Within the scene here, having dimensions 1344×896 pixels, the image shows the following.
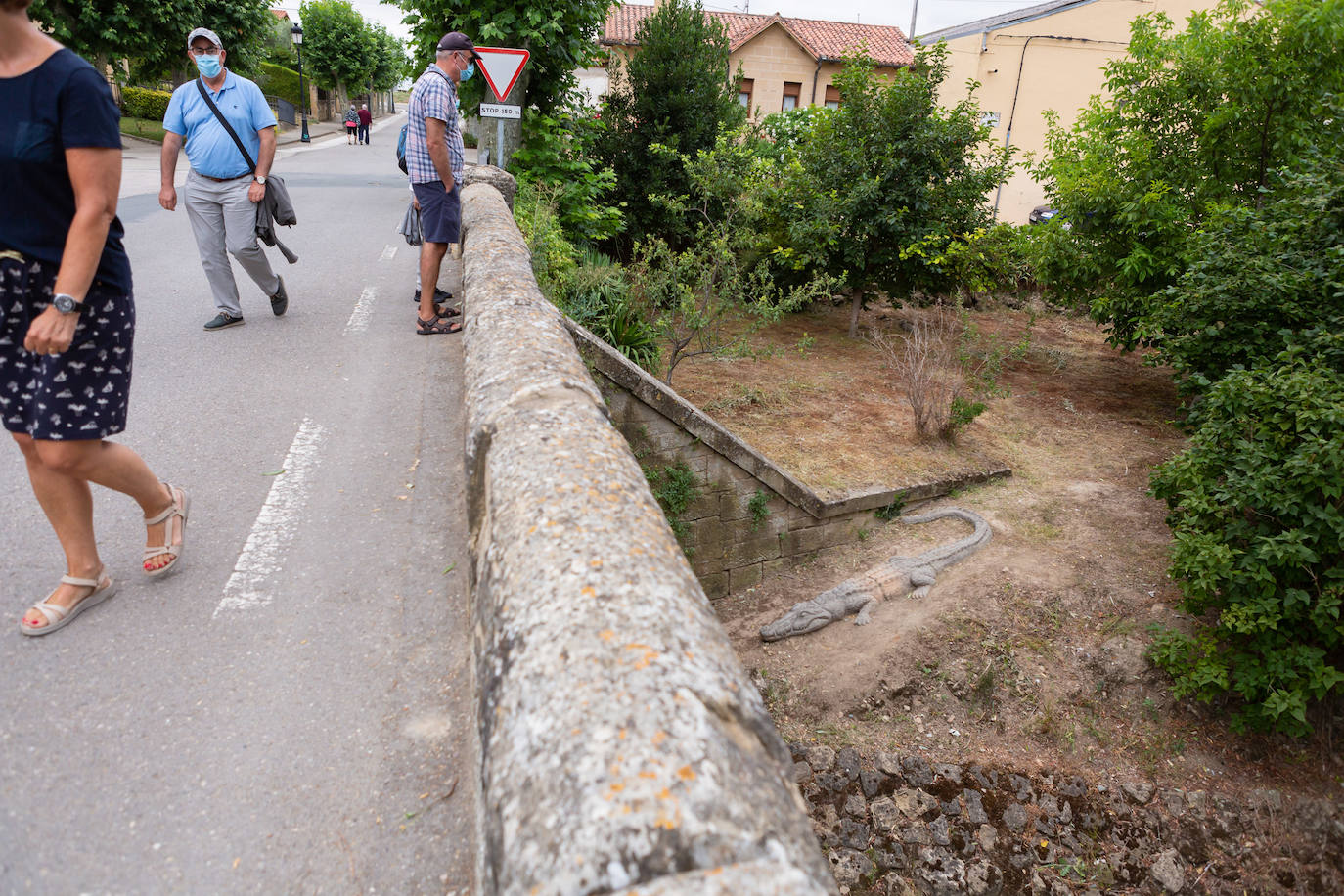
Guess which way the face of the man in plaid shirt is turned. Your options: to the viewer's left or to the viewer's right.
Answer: to the viewer's right

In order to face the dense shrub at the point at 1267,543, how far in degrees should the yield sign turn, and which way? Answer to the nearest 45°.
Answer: approximately 45° to its left

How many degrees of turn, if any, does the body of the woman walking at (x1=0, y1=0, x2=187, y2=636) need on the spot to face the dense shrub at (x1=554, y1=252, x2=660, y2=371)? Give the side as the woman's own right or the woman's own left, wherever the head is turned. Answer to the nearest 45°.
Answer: approximately 180°

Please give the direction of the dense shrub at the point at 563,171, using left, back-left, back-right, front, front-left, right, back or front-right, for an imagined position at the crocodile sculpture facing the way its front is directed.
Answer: right

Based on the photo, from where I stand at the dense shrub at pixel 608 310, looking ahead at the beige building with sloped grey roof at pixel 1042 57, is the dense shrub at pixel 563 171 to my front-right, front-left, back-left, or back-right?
front-left

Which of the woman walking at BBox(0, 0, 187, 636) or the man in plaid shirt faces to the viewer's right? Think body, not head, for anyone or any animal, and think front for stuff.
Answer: the man in plaid shirt

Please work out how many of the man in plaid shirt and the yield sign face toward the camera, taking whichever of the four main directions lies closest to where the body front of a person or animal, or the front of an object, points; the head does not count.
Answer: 1

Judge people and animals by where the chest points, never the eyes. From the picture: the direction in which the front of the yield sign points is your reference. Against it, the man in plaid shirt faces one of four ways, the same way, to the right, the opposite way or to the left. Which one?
to the left

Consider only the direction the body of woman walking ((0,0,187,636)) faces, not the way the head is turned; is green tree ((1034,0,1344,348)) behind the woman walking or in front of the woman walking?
behind

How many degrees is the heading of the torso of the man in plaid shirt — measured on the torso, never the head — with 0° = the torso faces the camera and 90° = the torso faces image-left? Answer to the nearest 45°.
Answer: approximately 270°

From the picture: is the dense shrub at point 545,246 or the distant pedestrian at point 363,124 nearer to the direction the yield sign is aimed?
the dense shrub

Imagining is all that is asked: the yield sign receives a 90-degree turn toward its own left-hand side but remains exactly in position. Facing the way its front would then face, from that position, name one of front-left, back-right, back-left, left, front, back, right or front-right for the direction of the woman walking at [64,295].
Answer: right

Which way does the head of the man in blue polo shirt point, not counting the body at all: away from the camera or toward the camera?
toward the camera

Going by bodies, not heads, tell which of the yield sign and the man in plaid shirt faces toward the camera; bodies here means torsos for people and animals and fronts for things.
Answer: the yield sign

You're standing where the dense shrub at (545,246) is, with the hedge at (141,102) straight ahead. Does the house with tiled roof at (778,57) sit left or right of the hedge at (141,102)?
right

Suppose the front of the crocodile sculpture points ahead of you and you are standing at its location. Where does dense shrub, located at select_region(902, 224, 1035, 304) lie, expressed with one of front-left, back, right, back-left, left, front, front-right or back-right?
back-right

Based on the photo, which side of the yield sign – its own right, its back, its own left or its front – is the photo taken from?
front

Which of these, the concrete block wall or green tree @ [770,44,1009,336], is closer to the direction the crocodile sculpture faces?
the concrete block wall
